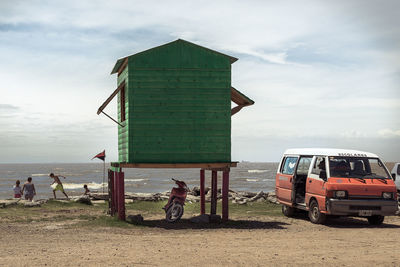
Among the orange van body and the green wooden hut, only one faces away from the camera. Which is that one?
the green wooden hut

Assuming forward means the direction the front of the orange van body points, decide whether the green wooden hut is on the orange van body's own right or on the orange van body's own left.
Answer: on the orange van body's own right

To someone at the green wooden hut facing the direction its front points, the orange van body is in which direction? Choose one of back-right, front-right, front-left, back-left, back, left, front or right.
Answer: right

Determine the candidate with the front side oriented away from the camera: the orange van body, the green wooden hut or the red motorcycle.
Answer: the green wooden hut

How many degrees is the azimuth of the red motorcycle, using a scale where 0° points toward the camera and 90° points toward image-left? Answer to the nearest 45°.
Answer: approximately 45°

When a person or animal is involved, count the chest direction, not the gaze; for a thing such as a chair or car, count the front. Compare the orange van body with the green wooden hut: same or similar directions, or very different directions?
very different directions

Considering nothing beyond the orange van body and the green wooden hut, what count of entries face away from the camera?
1

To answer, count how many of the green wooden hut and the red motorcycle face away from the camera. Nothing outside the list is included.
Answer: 1

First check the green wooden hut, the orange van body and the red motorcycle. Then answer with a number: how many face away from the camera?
1

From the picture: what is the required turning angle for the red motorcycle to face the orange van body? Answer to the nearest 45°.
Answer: approximately 135° to its left

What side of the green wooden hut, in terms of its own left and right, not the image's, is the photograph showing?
back

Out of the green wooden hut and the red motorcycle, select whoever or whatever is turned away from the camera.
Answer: the green wooden hut

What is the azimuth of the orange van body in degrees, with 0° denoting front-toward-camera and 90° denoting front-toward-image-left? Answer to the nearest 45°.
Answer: approximately 315°
